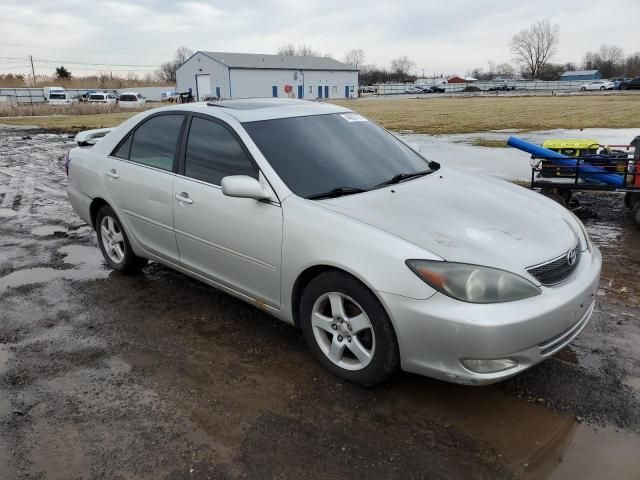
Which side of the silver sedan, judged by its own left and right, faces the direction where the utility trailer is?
left

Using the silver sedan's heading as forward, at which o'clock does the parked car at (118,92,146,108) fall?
The parked car is roughly at 7 o'clock from the silver sedan.

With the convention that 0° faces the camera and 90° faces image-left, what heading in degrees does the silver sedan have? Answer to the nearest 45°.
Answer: approximately 315°
